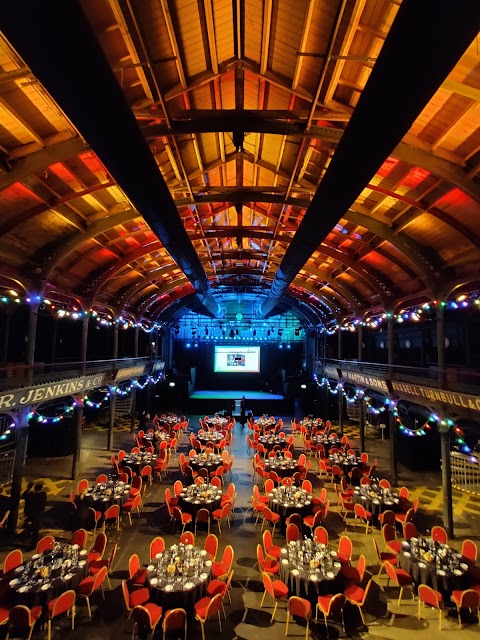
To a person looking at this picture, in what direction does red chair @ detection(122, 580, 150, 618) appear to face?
facing away from the viewer and to the right of the viewer

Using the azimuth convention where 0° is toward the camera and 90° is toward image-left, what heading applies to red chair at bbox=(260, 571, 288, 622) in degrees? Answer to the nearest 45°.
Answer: approximately 225°

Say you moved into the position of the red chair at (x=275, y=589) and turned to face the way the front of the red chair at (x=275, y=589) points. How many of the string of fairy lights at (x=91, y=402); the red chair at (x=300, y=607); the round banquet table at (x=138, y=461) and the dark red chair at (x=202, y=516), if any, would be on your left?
3

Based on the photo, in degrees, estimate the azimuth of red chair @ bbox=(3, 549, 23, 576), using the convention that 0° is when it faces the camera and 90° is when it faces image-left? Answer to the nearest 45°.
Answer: approximately 315°

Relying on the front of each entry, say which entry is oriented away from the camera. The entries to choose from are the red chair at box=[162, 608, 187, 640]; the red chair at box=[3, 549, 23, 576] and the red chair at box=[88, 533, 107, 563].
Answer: the red chair at box=[162, 608, 187, 640]

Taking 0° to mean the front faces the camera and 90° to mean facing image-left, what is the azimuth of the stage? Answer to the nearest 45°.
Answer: approximately 0°

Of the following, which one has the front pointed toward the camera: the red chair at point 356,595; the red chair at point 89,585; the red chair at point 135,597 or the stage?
the stage

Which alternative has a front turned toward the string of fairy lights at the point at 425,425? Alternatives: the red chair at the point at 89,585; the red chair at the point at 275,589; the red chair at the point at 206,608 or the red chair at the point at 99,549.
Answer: the red chair at the point at 275,589

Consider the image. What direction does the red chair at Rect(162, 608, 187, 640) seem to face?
away from the camera

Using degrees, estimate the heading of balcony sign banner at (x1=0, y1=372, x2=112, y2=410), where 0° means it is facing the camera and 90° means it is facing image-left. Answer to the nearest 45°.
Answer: approximately 315°

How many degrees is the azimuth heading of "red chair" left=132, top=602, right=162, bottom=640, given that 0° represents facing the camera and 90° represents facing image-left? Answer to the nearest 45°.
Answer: approximately 225°

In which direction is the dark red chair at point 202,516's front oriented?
away from the camera

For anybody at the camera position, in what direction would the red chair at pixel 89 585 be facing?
facing away from the viewer and to the left of the viewer

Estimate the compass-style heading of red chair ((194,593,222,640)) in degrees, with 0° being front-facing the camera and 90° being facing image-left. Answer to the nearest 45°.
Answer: approximately 135°

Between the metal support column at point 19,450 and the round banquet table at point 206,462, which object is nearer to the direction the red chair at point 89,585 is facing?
the metal support column
